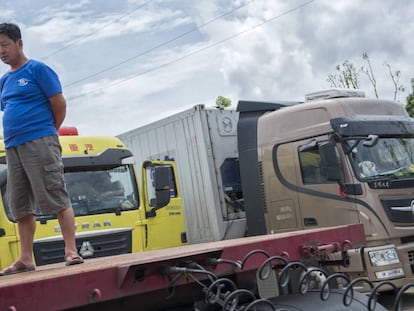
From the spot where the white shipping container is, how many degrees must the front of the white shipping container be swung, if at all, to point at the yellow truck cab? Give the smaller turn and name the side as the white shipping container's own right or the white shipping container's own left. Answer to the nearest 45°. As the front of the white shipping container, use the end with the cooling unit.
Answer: approximately 90° to the white shipping container's own right

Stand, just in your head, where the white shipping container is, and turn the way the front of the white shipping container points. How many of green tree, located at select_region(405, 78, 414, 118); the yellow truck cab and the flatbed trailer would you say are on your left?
1

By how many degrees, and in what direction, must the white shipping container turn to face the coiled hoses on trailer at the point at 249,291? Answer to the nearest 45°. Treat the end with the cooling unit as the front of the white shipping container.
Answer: approximately 45° to its right

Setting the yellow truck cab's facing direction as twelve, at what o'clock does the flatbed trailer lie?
The flatbed trailer is roughly at 12 o'clock from the yellow truck cab.

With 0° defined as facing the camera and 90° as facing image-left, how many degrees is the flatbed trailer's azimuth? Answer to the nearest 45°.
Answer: approximately 315°

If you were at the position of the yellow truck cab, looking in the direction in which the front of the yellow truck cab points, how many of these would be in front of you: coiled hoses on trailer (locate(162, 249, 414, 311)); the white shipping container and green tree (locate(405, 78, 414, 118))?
1

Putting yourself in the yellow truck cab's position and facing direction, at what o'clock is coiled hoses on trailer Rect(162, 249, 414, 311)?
The coiled hoses on trailer is roughly at 12 o'clock from the yellow truck cab.

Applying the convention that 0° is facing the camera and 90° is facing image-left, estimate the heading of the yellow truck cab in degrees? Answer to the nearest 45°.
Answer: approximately 0°

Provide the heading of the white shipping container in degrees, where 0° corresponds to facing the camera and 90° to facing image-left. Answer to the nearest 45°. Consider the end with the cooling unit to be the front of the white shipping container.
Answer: approximately 315°

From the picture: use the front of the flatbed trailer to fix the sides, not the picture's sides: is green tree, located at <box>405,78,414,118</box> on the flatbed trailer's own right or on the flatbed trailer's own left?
on the flatbed trailer's own left

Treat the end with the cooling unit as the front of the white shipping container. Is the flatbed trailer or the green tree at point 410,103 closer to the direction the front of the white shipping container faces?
the flatbed trailer
